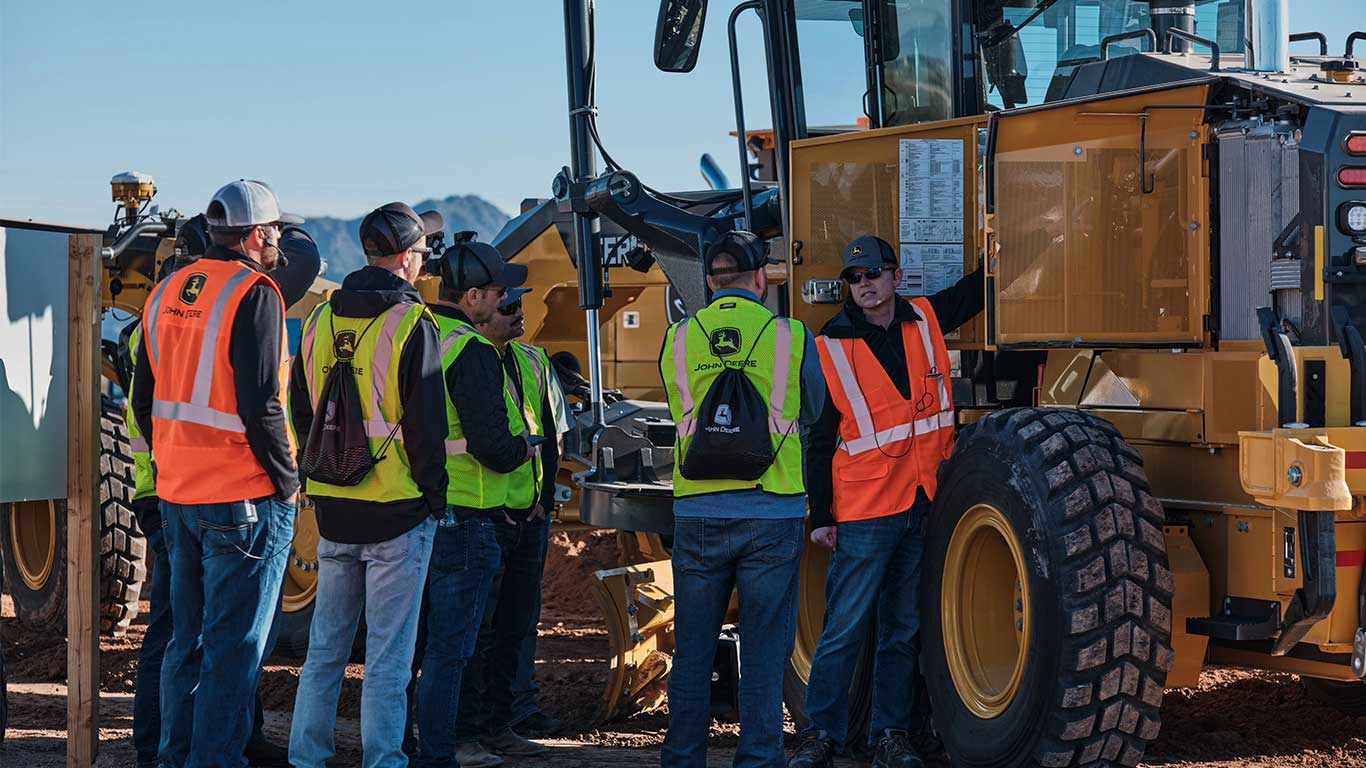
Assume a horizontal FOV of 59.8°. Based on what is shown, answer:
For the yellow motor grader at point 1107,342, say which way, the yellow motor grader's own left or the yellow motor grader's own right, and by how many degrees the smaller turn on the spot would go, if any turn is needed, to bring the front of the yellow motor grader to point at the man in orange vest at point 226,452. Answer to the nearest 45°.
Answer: approximately 45° to the yellow motor grader's own left

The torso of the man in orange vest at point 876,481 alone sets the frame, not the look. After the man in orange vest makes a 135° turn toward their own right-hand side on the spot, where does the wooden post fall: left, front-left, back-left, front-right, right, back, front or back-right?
front-left

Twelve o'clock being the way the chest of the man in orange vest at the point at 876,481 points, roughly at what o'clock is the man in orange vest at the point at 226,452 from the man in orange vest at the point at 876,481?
the man in orange vest at the point at 226,452 is roughly at 2 o'clock from the man in orange vest at the point at 876,481.

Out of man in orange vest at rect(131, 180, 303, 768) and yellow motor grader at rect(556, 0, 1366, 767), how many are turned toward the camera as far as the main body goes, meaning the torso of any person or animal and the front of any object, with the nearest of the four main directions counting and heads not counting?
0

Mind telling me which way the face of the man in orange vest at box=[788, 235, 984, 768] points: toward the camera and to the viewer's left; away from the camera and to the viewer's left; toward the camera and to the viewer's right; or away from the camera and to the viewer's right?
toward the camera and to the viewer's left

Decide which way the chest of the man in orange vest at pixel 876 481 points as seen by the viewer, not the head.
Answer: toward the camera

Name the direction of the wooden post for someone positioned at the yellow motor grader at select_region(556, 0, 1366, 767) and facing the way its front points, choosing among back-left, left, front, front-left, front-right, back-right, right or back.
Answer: front-left

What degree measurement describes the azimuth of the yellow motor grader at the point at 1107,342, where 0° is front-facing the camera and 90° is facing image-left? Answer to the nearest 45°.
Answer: approximately 135°

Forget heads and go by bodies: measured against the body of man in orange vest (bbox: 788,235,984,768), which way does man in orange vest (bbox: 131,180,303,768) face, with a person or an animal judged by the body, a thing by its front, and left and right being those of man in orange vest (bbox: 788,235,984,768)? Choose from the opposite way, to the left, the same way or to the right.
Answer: the opposite way

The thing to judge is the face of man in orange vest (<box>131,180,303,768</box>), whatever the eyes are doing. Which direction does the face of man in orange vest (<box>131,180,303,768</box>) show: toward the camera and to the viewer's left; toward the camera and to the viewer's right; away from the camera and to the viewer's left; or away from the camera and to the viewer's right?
away from the camera and to the viewer's right

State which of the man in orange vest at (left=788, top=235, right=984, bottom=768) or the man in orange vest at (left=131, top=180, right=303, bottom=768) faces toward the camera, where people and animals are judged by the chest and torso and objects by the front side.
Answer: the man in orange vest at (left=788, top=235, right=984, bottom=768)

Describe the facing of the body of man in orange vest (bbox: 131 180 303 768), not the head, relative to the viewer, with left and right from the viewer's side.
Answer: facing away from the viewer and to the right of the viewer

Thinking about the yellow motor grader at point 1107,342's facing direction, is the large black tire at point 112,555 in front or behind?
in front
